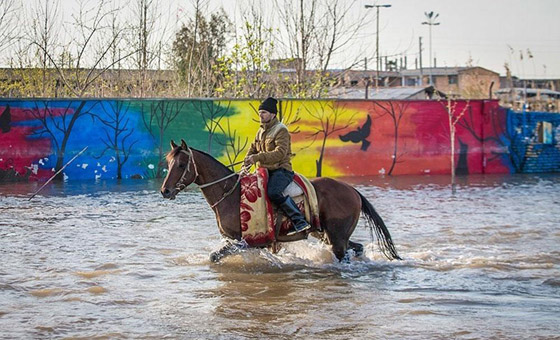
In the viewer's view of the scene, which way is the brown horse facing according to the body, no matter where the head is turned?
to the viewer's left
